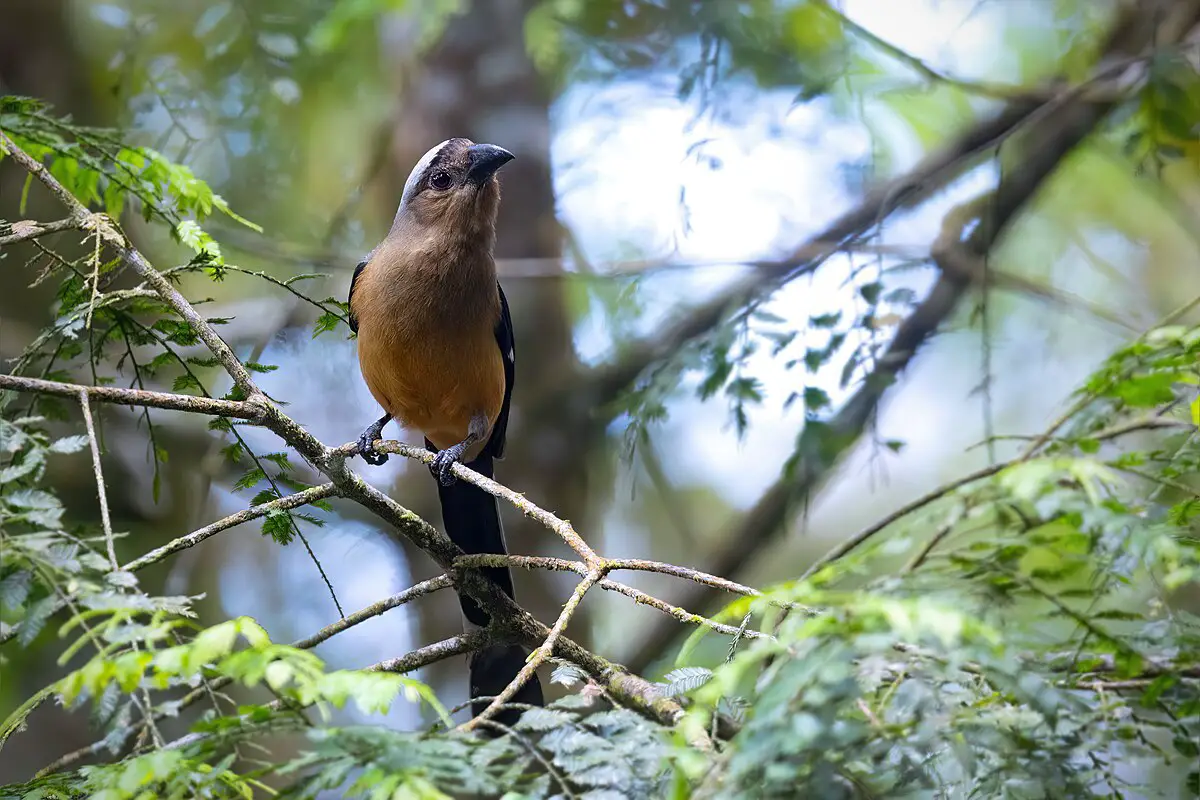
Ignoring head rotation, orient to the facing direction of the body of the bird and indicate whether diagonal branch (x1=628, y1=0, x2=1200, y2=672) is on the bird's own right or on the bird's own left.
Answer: on the bird's own left

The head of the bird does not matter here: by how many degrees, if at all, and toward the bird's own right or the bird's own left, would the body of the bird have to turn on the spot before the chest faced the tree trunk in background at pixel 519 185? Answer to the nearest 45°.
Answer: approximately 180°

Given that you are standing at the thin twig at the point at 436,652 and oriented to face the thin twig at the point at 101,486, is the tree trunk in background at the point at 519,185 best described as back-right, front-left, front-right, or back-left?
back-right

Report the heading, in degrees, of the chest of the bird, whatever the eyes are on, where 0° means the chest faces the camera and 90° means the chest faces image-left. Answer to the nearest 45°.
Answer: approximately 0°

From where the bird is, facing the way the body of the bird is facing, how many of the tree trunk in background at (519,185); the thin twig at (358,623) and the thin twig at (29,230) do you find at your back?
1

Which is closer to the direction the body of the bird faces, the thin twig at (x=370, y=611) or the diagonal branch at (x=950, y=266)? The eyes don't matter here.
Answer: the thin twig

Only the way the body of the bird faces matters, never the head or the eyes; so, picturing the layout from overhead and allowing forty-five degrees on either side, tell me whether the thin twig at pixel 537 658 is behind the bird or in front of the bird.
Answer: in front

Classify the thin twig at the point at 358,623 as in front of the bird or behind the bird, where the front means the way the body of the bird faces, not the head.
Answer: in front
